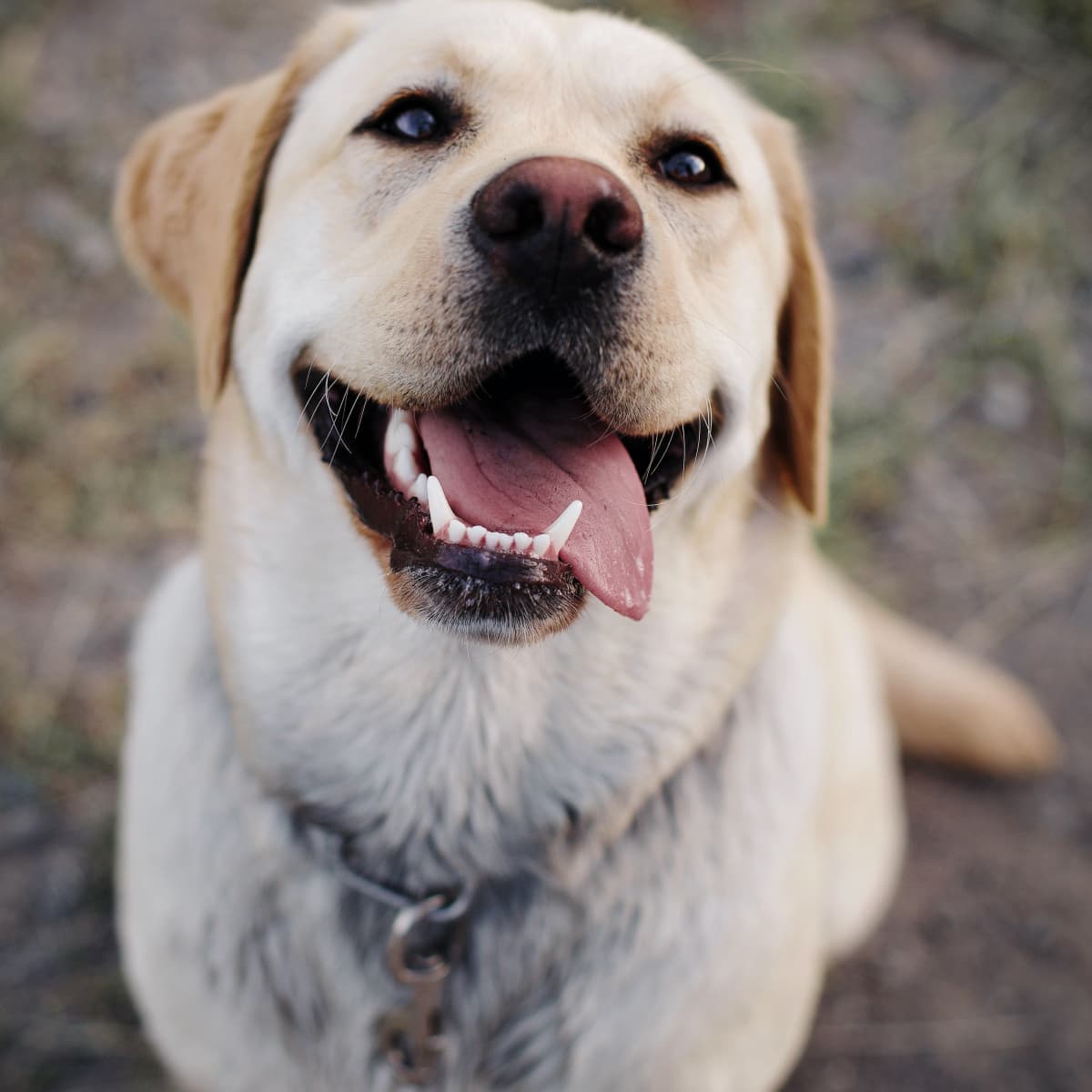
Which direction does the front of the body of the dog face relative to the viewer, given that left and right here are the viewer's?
facing the viewer
